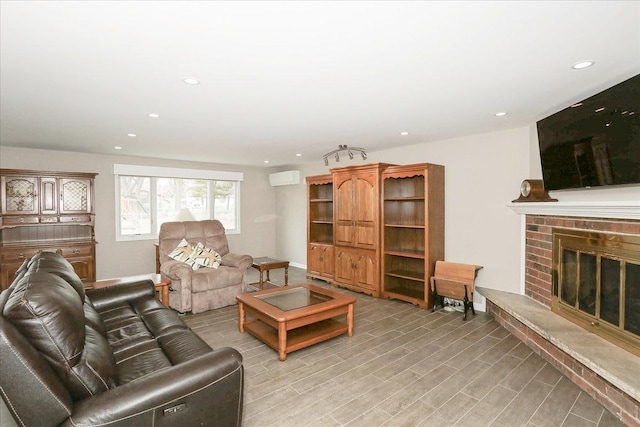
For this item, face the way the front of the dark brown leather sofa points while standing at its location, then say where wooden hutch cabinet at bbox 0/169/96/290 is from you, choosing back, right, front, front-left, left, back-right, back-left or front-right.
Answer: left

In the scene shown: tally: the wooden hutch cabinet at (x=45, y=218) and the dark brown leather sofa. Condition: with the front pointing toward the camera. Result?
1

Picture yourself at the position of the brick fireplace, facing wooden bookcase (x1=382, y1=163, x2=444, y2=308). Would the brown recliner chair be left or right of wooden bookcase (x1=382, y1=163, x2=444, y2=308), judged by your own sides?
left

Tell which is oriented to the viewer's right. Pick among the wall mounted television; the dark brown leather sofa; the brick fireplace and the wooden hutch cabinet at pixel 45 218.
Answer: the dark brown leather sofa

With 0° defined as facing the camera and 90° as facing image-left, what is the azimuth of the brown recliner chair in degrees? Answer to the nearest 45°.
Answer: approximately 315°

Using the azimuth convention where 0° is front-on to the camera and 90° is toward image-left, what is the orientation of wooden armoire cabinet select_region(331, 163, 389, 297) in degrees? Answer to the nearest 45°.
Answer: approximately 45°

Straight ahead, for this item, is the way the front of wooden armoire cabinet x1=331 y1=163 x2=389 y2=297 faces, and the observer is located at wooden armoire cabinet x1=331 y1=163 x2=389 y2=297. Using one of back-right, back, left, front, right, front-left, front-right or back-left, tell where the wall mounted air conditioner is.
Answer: right

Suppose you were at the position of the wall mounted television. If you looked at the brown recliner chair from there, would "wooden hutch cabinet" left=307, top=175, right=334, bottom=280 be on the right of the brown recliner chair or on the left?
right

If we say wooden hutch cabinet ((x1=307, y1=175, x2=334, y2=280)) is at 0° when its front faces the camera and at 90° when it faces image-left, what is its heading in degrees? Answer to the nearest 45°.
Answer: approximately 45°

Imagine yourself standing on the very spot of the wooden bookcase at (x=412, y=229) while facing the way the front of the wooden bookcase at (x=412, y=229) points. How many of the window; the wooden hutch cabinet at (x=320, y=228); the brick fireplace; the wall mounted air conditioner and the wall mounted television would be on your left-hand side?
2

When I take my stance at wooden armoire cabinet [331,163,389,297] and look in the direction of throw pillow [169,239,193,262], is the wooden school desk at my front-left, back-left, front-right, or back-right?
back-left

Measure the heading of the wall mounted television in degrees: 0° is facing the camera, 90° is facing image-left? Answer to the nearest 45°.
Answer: approximately 45°

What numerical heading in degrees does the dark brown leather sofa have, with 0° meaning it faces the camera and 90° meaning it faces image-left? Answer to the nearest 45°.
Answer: approximately 270°
